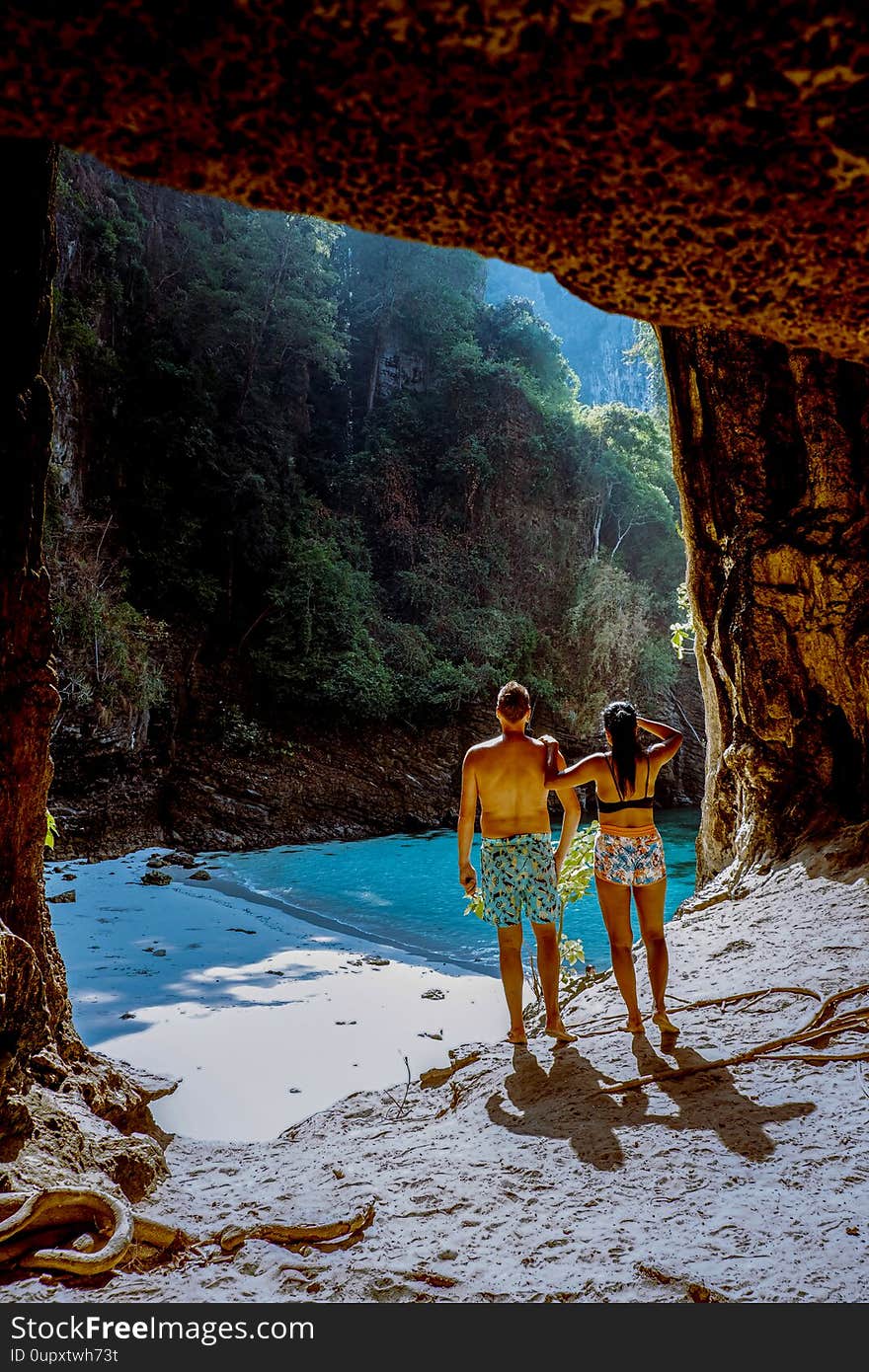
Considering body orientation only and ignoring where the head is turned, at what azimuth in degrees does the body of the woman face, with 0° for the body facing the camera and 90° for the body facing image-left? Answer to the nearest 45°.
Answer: approximately 180°

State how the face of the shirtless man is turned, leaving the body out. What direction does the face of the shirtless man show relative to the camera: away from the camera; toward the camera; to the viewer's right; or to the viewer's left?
away from the camera

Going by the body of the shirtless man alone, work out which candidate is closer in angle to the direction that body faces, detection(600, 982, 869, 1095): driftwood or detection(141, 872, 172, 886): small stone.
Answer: the small stone

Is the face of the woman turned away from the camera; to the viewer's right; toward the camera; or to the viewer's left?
away from the camera

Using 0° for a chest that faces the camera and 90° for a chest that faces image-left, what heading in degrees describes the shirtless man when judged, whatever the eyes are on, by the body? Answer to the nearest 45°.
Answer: approximately 180°

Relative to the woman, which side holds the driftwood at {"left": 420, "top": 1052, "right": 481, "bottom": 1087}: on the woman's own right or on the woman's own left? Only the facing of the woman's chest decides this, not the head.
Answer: on the woman's own left

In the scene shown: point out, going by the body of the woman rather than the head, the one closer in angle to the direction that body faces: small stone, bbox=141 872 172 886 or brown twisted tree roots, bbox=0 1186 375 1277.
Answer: the small stone
